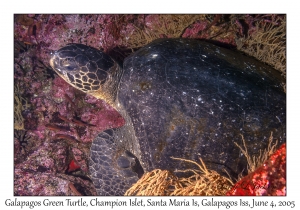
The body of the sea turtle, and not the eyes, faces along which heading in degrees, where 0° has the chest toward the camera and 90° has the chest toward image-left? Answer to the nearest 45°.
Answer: approximately 90°
